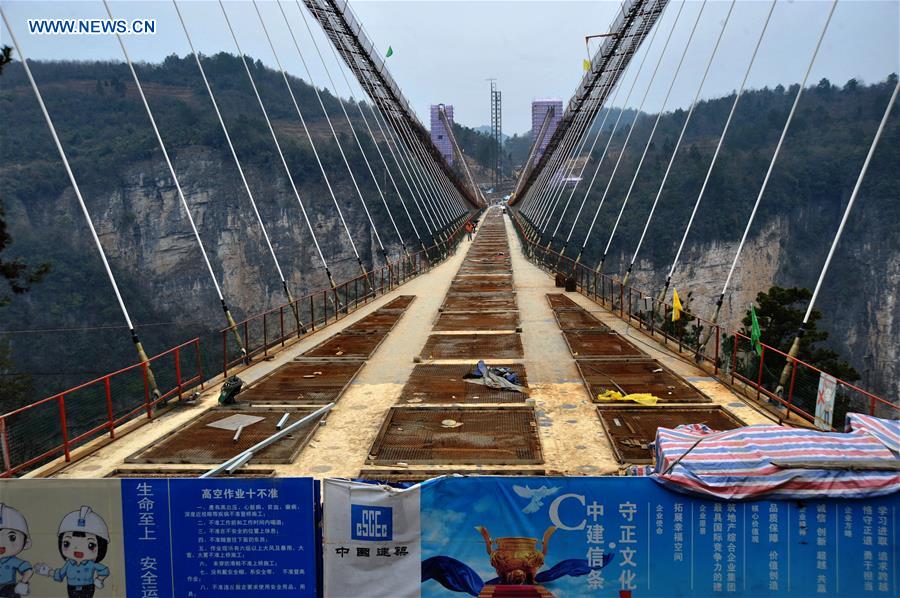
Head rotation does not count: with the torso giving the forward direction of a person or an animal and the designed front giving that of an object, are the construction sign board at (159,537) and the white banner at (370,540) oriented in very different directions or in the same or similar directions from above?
same or similar directions

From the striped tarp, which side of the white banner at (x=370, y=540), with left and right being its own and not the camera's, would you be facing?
left

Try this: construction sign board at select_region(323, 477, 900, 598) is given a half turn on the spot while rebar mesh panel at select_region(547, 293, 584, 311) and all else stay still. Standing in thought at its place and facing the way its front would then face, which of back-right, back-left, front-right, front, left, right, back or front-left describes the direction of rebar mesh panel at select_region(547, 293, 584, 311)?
front

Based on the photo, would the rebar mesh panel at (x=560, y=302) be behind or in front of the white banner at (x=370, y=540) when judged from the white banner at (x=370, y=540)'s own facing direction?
behind

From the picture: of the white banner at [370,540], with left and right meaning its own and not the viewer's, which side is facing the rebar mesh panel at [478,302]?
back

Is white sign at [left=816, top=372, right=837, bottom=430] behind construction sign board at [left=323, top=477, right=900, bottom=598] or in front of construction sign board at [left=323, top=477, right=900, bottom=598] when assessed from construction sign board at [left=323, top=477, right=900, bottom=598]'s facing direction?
behind

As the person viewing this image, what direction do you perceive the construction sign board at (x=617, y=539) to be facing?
facing the viewer

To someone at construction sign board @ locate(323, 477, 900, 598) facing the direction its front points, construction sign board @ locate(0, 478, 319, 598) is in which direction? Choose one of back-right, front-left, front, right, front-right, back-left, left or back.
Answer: right

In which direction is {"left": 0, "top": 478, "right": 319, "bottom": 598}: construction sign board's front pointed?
toward the camera
